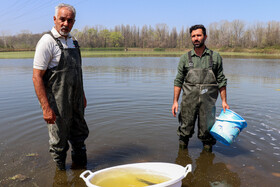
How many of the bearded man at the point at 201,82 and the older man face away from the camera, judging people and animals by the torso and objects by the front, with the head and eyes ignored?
0

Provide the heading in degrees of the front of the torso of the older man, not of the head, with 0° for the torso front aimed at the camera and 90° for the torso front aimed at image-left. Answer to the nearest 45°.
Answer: approximately 315°

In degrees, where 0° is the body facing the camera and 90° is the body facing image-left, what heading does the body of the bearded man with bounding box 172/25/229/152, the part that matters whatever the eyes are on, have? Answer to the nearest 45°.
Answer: approximately 0°

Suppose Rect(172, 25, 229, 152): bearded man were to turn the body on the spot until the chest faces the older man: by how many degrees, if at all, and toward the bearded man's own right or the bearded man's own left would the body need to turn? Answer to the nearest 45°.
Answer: approximately 45° to the bearded man's own right
